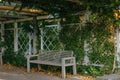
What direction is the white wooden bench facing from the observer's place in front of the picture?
facing the viewer and to the left of the viewer
